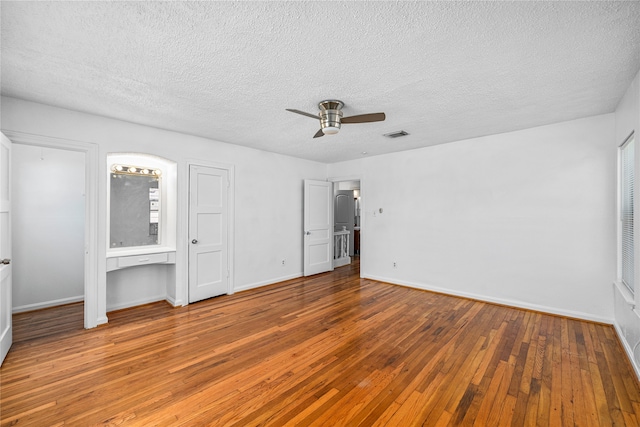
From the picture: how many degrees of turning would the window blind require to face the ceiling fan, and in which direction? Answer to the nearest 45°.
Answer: approximately 45° to its left

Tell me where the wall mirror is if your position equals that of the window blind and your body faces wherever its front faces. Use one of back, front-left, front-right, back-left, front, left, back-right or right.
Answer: front-left

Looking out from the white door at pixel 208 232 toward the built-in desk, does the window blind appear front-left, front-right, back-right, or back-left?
back-left

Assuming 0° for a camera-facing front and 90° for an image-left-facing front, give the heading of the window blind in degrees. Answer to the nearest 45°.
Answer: approximately 90°

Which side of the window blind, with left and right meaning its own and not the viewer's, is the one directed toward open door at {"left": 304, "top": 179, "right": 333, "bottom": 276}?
front

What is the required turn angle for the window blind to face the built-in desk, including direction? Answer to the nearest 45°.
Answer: approximately 45° to its left

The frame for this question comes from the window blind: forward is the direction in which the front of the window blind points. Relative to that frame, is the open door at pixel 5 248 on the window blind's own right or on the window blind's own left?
on the window blind's own left
